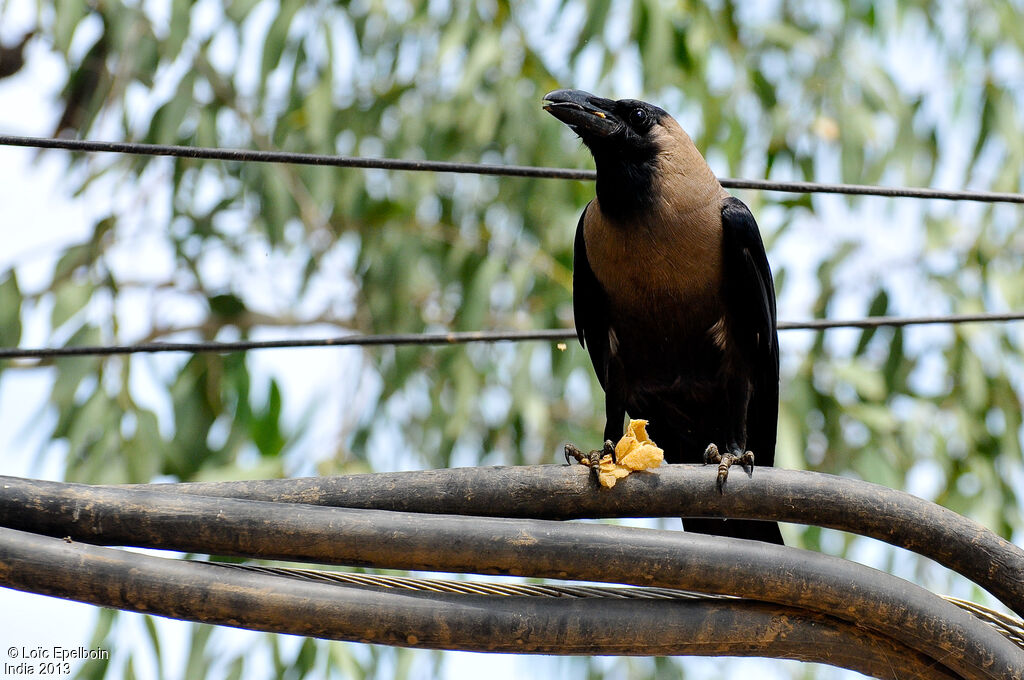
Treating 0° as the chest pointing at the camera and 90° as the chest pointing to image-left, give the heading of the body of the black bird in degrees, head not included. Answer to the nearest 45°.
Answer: approximately 45°
